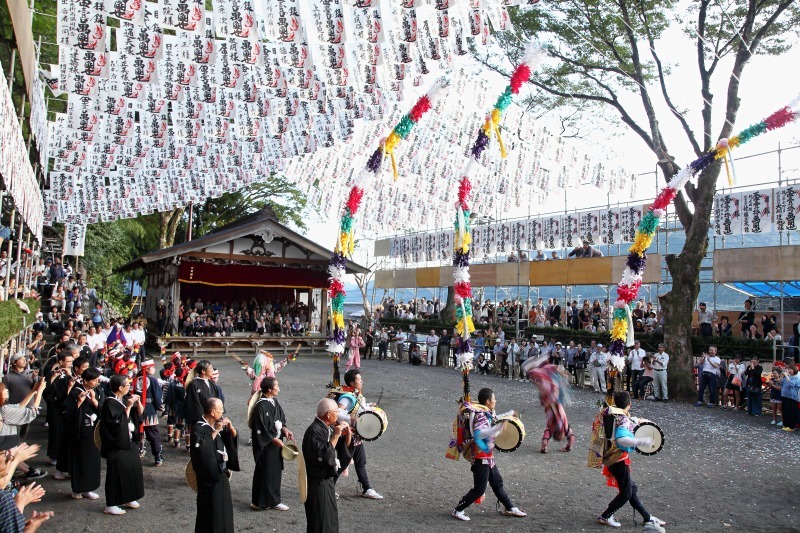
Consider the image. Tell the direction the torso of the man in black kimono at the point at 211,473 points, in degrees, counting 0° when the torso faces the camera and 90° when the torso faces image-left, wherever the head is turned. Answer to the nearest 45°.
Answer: approximately 315°

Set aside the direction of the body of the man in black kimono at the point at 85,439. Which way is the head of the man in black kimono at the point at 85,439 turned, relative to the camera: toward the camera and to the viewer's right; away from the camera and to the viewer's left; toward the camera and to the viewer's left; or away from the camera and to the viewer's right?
toward the camera and to the viewer's right

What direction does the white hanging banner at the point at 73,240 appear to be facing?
toward the camera

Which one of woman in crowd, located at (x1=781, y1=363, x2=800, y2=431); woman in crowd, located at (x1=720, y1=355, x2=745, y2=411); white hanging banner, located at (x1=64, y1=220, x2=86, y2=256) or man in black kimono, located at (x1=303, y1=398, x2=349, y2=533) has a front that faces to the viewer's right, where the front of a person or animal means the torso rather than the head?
the man in black kimono

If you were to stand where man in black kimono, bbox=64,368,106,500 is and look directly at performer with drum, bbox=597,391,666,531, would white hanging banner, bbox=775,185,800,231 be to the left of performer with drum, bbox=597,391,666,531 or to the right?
left

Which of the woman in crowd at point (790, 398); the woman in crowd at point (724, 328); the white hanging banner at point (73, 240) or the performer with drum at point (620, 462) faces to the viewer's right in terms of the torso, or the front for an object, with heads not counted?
the performer with drum

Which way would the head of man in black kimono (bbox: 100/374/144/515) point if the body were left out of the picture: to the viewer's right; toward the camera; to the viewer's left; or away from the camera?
to the viewer's right

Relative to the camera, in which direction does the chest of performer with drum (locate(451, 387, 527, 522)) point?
to the viewer's right

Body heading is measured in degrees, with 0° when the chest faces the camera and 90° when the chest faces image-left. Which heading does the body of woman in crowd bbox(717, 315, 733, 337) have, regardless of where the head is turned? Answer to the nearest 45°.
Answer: approximately 45°

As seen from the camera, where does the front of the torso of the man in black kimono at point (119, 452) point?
to the viewer's right

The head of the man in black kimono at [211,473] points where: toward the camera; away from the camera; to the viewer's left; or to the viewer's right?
to the viewer's right

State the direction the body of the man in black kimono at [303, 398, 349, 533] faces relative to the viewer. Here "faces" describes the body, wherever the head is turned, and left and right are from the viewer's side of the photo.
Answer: facing to the right of the viewer

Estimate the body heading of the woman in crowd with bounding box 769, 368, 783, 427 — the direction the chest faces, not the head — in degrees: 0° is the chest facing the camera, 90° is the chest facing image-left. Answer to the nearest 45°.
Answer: approximately 45°

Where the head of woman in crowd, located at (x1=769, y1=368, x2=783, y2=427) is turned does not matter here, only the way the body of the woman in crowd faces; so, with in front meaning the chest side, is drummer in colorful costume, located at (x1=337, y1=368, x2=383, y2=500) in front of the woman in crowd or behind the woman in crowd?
in front

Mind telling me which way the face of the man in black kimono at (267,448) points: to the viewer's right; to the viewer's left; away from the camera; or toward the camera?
to the viewer's right
